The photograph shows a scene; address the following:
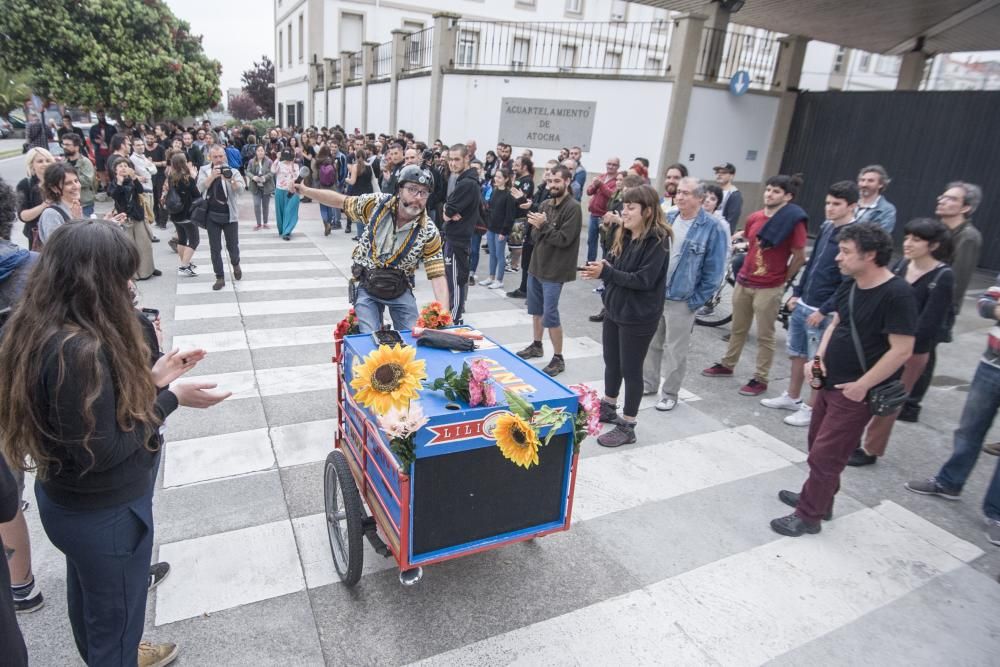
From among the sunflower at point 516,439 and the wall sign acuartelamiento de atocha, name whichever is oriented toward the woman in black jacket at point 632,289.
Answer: the wall sign acuartelamiento de atocha

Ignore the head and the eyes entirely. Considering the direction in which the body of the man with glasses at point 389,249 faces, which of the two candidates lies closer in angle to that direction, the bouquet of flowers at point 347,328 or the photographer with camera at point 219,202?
the bouquet of flowers

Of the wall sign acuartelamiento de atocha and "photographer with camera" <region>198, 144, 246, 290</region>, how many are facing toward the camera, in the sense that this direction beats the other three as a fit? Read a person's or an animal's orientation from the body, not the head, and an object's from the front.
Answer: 2

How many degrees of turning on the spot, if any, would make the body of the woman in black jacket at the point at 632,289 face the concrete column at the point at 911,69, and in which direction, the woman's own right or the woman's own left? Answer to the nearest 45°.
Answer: approximately 180°

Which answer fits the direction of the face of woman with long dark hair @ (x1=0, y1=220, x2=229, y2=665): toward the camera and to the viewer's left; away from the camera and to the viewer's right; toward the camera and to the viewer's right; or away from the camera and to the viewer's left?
away from the camera and to the viewer's right

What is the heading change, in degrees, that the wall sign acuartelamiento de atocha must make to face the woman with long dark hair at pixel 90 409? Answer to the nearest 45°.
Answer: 0° — it already faces them

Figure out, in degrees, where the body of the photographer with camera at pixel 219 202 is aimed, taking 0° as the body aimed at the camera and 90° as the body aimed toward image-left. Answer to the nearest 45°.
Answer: approximately 0°

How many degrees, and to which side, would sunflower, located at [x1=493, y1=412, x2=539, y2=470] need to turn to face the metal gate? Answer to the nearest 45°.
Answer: approximately 90° to its left

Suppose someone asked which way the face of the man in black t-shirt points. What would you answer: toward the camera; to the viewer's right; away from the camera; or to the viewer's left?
to the viewer's left

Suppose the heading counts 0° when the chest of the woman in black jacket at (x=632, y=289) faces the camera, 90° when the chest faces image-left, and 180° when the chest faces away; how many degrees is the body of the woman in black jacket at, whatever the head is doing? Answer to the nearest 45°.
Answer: approximately 45°

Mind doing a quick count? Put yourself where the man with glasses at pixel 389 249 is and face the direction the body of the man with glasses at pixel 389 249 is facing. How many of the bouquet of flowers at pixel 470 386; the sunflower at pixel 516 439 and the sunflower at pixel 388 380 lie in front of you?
3
